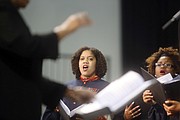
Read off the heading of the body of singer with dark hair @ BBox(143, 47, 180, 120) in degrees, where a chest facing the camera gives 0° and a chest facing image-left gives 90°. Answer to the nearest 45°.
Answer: approximately 45°

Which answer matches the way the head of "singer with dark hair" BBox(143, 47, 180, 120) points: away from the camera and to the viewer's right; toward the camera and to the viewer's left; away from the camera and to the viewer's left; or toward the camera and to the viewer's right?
toward the camera and to the viewer's left
